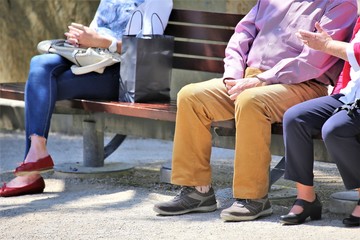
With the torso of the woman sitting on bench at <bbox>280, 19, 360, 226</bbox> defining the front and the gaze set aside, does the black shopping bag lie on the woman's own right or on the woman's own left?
on the woman's own right

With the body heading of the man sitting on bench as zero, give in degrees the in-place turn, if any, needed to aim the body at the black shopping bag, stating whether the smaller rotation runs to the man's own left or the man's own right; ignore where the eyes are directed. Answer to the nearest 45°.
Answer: approximately 90° to the man's own right

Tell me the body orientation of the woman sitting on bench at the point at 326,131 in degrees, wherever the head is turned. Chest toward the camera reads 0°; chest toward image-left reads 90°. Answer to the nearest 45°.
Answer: approximately 45°
